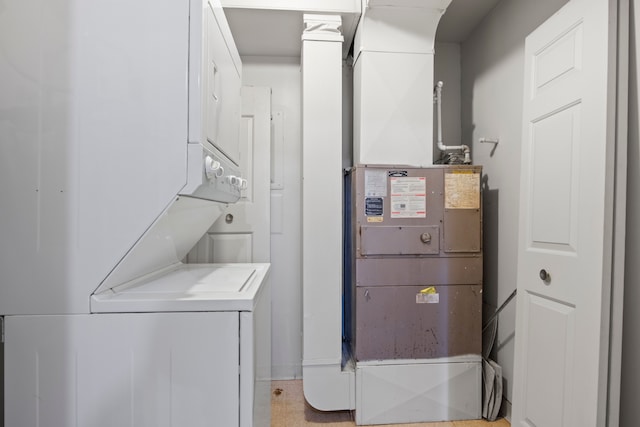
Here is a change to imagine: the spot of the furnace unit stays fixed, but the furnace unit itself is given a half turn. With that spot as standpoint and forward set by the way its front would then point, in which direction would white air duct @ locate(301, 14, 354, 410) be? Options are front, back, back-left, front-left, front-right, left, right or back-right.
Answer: left

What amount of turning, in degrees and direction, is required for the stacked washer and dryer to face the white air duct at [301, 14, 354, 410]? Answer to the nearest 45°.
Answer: approximately 45° to its left

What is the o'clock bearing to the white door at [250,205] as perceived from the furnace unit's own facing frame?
The white door is roughly at 3 o'clock from the furnace unit.

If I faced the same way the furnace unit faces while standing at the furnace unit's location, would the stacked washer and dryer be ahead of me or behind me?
ahead

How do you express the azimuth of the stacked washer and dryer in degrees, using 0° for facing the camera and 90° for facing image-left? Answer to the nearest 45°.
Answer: approximately 270°

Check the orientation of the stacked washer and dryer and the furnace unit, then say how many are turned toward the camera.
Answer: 1

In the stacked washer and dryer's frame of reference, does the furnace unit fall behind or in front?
in front

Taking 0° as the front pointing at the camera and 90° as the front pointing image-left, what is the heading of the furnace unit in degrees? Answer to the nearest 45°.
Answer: approximately 0°
